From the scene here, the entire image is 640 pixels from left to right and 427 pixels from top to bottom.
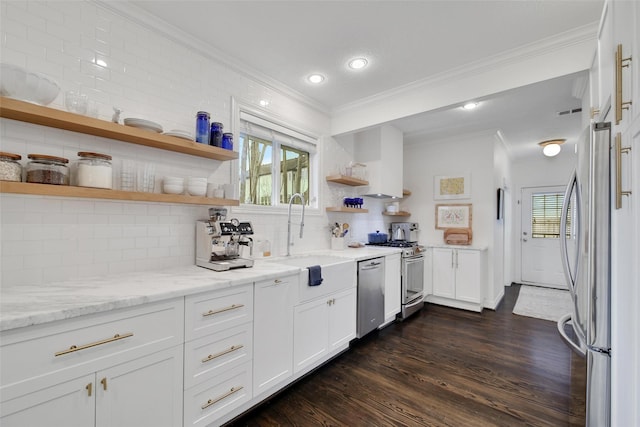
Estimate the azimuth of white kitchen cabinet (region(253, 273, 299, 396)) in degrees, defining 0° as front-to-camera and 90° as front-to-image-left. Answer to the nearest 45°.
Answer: approximately 315°

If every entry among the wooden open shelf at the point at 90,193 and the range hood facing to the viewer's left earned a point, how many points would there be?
0

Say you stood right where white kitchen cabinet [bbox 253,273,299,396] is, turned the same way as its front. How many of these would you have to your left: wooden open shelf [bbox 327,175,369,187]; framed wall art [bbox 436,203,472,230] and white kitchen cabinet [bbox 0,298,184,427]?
2

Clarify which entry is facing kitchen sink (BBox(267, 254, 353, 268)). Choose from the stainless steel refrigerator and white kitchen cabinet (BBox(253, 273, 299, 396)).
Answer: the stainless steel refrigerator

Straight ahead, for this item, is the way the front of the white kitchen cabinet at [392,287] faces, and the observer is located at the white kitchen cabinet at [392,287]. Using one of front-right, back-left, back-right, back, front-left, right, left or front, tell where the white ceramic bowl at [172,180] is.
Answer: right

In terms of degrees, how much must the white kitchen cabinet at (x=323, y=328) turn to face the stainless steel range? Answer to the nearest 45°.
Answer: approximately 90° to its left

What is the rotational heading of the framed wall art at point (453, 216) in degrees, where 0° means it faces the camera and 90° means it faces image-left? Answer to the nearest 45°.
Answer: approximately 0°

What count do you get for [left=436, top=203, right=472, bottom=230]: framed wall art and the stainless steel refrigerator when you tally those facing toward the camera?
1

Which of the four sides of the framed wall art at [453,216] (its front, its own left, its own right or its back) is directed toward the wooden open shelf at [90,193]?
front

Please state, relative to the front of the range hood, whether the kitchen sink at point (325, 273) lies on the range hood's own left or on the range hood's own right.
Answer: on the range hood's own right

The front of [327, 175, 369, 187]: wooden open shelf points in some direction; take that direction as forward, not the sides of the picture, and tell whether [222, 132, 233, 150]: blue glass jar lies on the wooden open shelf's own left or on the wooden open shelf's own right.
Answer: on the wooden open shelf's own right

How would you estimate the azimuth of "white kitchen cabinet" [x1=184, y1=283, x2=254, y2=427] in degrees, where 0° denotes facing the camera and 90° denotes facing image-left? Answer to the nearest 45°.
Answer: approximately 315°
